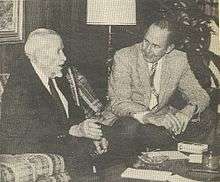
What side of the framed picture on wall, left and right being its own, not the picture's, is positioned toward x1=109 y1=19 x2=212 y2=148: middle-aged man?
left

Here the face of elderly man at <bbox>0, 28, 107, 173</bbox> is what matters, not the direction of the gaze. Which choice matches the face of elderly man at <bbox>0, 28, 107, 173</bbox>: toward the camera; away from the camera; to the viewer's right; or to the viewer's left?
to the viewer's right

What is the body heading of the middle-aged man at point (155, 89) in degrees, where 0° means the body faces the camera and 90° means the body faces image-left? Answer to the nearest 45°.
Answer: approximately 0°

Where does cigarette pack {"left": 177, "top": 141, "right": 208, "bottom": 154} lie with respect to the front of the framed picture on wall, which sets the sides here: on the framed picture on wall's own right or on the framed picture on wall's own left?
on the framed picture on wall's own left

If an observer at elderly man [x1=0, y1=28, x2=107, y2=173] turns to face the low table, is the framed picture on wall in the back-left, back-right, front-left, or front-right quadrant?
back-left

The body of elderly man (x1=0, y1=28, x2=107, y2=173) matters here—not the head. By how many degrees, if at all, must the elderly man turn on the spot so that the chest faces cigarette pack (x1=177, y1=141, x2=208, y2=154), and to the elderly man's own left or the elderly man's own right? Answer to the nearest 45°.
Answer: approximately 45° to the elderly man's own left

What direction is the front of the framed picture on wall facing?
toward the camera

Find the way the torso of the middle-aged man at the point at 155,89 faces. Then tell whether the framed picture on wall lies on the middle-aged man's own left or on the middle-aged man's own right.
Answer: on the middle-aged man's own right

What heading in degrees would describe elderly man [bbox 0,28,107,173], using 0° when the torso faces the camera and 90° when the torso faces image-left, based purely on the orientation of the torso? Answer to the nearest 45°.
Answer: approximately 315°
